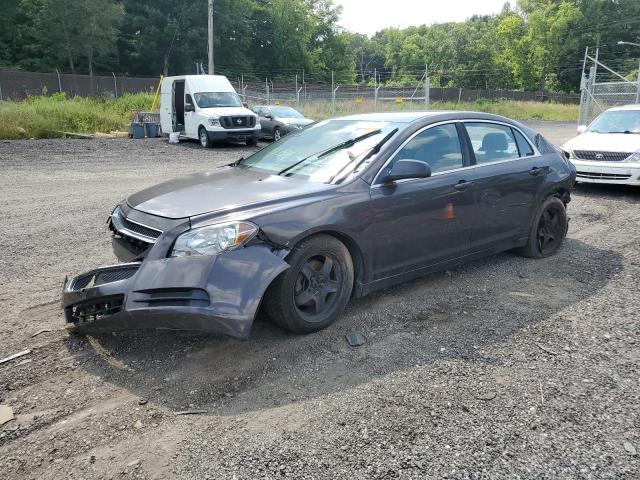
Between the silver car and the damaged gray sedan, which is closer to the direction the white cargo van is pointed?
the damaged gray sedan

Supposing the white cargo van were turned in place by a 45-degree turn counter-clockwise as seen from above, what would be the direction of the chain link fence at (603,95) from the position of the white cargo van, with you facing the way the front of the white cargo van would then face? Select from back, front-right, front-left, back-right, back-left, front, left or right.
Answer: front

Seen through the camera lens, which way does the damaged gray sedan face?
facing the viewer and to the left of the viewer

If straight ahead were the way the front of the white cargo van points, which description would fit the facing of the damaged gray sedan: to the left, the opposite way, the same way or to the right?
to the right

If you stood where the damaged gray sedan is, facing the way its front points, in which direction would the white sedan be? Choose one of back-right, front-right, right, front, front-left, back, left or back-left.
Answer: back

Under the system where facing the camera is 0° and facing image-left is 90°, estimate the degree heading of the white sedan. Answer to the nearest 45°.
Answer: approximately 45°

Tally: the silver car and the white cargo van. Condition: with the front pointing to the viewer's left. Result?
0

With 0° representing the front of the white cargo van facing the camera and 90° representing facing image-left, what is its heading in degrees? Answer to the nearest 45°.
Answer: approximately 315°

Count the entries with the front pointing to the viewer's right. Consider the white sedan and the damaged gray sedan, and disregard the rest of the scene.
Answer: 0

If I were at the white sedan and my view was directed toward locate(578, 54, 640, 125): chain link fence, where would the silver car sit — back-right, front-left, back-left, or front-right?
front-left

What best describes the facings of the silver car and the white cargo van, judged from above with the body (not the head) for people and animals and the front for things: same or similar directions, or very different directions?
same or similar directions

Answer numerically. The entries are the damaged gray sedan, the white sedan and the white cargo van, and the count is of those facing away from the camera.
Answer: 0

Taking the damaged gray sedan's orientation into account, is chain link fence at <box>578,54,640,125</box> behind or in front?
behind
